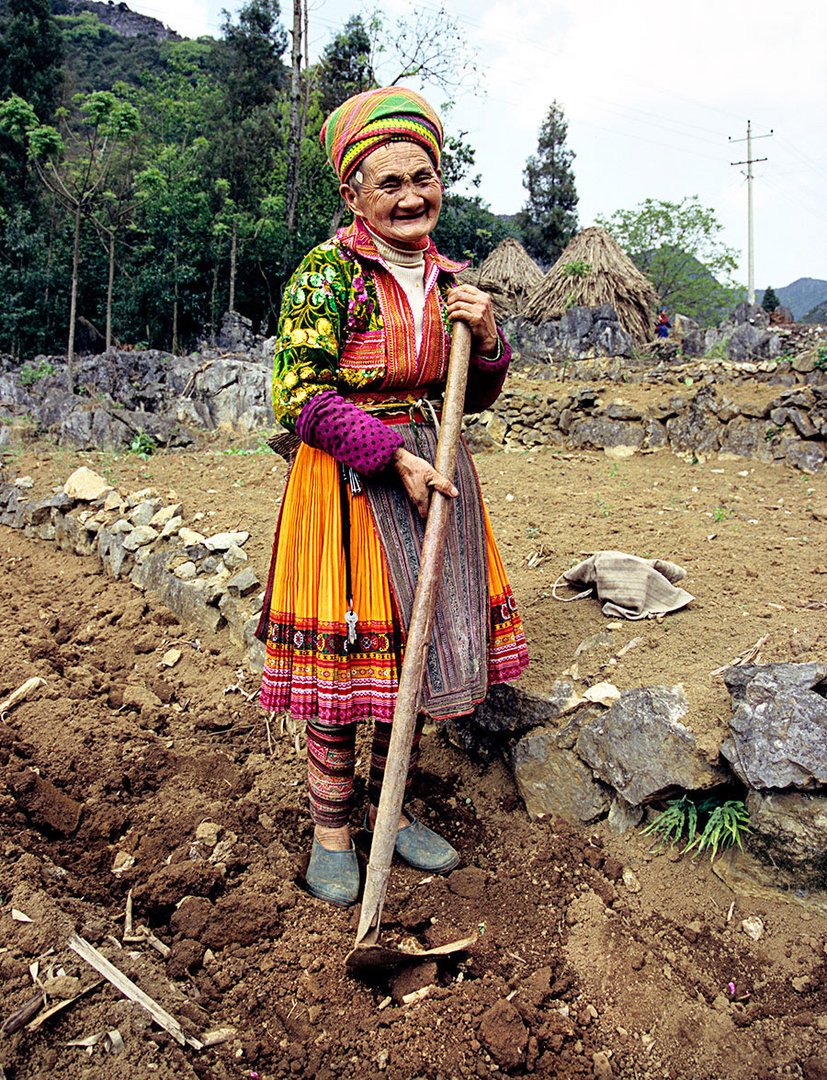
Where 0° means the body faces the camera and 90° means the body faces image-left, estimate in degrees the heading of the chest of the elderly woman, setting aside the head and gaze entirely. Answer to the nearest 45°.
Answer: approximately 315°

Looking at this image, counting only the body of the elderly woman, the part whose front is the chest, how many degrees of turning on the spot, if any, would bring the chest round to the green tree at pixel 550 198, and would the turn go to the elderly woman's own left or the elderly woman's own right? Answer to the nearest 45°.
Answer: approximately 135° to the elderly woman's own left

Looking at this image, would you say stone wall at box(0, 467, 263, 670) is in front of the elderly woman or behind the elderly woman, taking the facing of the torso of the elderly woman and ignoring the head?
behind

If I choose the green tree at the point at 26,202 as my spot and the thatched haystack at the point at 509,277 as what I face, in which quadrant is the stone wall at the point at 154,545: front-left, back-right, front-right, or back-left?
front-right

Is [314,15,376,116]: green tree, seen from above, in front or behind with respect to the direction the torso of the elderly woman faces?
behind

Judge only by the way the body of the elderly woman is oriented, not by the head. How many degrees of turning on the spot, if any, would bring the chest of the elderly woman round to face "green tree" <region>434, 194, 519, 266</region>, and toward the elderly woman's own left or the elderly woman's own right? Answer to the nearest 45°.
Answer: approximately 135° to the elderly woman's own left
